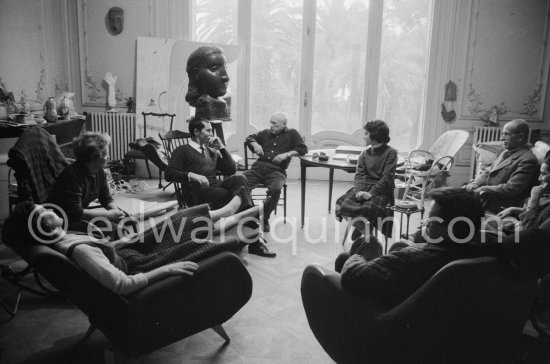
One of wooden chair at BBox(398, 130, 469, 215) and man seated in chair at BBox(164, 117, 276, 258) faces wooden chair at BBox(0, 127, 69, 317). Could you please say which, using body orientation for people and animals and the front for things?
wooden chair at BBox(398, 130, 469, 215)

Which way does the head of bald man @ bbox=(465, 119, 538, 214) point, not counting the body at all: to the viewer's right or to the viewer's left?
to the viewer's left

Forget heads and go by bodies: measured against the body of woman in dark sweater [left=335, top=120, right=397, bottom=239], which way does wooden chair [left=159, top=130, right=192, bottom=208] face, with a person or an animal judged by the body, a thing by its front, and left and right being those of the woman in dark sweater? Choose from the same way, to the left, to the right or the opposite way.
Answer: to the left

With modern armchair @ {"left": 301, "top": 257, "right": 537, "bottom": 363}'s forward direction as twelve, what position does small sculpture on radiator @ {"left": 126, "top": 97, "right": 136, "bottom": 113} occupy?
The small sculpture on radiator is roughly at 12 o'clock from the modern armchair.

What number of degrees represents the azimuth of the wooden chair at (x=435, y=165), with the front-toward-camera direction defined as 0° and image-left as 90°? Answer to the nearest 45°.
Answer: approximately 45°

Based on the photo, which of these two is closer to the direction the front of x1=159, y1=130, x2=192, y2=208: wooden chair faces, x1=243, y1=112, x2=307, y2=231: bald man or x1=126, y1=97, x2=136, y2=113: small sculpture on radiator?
the bald man

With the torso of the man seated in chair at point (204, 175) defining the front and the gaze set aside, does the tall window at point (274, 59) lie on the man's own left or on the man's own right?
on the man's own left

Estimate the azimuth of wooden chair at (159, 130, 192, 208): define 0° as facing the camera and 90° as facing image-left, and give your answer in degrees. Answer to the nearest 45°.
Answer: approximately 315°

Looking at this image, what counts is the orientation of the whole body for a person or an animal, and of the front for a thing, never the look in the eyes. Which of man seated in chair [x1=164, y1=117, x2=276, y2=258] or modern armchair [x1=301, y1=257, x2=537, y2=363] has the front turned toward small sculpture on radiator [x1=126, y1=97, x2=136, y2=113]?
the modern armchair

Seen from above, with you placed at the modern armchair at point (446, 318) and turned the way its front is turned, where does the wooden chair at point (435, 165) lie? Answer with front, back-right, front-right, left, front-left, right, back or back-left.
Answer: front-right

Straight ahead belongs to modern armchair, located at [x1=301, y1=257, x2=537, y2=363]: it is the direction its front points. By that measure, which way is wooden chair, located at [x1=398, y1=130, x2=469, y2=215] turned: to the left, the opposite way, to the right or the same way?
to the left

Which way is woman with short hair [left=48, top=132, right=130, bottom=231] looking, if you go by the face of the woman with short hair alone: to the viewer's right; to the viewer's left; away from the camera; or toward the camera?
to the viewer's right

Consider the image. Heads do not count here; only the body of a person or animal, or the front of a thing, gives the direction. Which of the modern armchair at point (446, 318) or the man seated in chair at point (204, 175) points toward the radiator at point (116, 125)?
the modern armchair

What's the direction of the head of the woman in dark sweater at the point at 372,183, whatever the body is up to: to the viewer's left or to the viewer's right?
to the viewer's left

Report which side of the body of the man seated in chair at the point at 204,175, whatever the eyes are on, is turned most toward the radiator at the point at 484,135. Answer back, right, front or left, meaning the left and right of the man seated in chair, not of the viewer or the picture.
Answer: left
